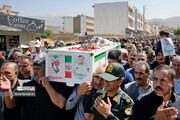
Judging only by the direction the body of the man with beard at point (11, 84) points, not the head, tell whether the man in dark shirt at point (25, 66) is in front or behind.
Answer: behind

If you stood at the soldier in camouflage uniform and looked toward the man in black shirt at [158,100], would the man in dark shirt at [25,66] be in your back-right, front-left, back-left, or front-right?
back-left

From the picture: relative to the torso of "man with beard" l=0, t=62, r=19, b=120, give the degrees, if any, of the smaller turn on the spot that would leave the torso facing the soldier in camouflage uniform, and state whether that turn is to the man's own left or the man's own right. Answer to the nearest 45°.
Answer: approximately 90° to the man's own left

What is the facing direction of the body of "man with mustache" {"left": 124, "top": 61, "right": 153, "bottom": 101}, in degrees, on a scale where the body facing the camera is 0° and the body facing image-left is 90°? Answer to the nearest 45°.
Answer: approximately 45°

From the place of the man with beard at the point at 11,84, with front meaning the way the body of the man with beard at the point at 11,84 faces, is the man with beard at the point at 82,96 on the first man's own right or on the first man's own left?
on the first man's own left

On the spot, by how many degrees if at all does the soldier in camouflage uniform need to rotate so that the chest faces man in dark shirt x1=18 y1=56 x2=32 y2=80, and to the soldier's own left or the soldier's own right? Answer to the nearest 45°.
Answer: approximately 90° to the soldier's own right
